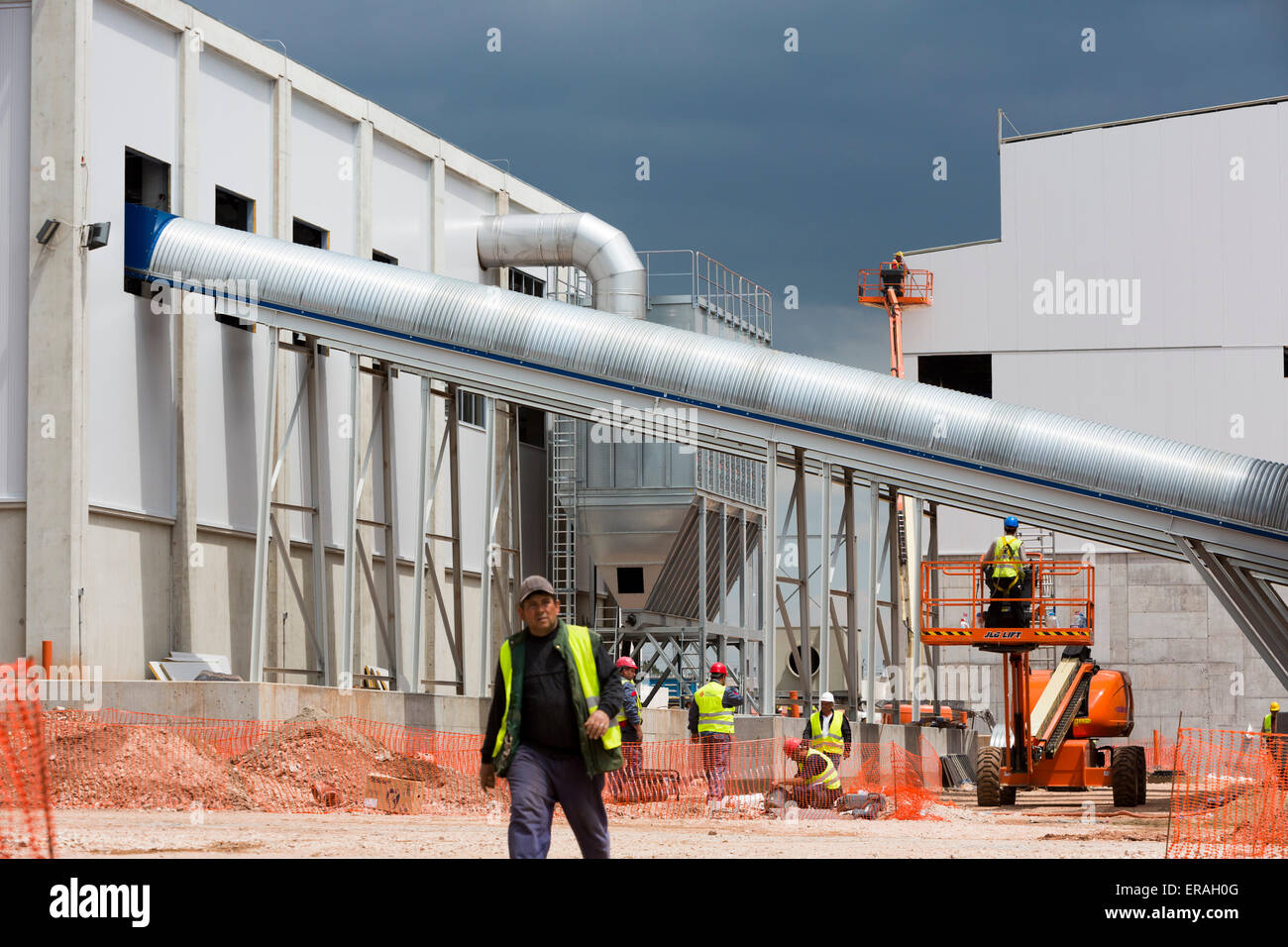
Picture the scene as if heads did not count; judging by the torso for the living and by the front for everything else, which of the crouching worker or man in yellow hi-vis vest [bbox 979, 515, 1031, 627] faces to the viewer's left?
the crouching worker

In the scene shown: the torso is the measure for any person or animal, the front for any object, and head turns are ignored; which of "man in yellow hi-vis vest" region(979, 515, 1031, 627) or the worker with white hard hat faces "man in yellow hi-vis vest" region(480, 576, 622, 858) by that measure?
the worker with white hard hat

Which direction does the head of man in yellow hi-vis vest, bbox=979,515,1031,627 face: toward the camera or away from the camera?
away from the camera

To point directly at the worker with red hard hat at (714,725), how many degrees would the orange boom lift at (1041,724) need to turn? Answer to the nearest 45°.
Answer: approximately 45° to its right

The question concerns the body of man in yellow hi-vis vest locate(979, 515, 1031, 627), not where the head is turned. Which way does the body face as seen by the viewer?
away from the camera

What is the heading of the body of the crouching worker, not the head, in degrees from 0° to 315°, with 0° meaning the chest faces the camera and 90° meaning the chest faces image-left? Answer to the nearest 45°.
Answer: approximately 90°

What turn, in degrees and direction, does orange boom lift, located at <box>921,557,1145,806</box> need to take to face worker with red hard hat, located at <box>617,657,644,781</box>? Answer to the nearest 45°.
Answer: approximately 45° to its right

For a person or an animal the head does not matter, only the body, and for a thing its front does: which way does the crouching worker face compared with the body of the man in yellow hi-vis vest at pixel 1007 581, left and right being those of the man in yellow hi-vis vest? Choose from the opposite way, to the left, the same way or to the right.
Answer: to the left

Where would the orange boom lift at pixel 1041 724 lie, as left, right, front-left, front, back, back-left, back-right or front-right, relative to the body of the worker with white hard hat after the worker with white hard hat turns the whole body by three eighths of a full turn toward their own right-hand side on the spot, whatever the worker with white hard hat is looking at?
right

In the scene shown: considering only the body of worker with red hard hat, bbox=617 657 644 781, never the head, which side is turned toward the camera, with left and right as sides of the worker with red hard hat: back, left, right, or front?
right

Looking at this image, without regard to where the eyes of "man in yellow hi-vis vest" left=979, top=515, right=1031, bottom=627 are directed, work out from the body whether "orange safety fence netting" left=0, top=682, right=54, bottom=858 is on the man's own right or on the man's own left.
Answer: on the man's own left

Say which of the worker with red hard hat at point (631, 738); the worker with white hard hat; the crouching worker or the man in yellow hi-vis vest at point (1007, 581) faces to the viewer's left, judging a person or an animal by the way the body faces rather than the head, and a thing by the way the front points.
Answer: the crouching worker

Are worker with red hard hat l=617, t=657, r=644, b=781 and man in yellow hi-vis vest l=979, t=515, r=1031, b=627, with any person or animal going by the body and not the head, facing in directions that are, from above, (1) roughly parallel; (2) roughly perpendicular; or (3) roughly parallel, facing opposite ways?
roughly perpendicular
